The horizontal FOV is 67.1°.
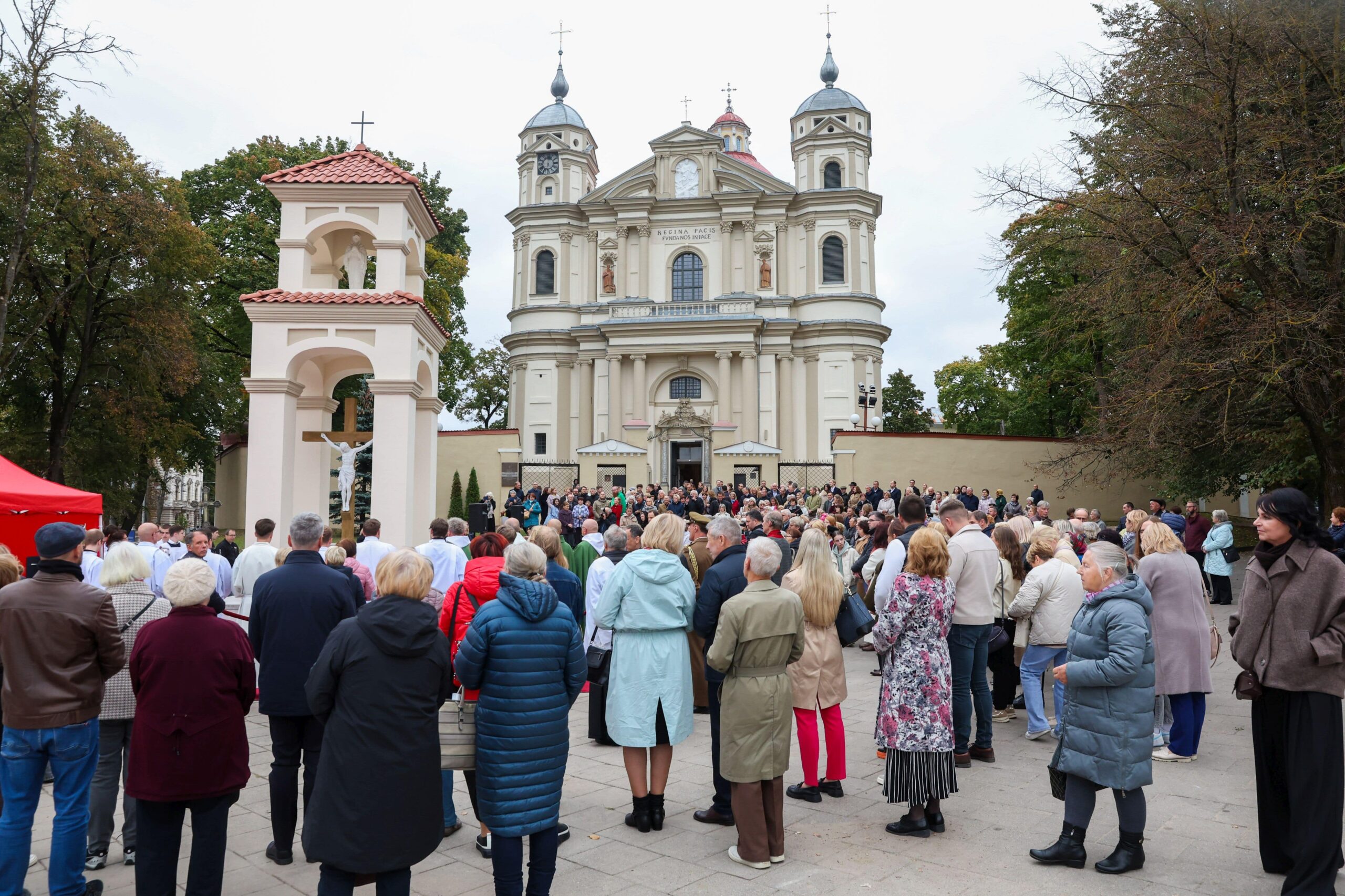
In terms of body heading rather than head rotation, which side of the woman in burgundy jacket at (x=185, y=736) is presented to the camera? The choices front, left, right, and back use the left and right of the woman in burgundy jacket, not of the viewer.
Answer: back

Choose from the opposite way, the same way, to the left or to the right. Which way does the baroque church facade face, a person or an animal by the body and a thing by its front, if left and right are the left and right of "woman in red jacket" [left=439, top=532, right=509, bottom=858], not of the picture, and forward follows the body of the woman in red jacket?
the opposite way

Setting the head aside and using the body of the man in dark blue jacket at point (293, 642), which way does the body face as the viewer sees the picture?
away from the camera

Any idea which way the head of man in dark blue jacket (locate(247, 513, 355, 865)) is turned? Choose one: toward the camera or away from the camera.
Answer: away from the camera

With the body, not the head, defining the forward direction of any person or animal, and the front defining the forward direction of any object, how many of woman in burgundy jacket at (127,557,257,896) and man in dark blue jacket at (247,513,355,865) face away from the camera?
2

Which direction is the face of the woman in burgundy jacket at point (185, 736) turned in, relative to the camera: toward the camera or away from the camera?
away from the camera

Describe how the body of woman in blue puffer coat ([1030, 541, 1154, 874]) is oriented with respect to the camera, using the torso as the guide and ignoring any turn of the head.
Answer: to the viewer's left
